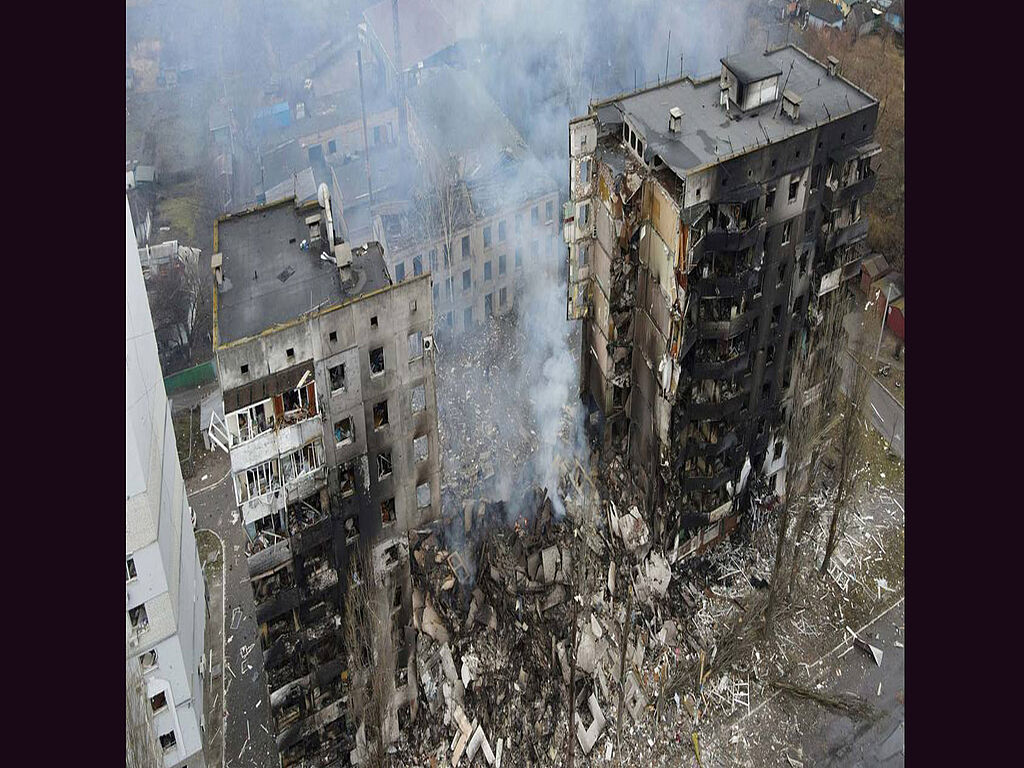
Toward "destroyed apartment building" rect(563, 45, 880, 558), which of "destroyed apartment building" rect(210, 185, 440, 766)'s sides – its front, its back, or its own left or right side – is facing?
left

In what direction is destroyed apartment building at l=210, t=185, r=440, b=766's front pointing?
toward the camera

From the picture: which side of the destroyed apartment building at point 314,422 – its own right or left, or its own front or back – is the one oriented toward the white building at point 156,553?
right

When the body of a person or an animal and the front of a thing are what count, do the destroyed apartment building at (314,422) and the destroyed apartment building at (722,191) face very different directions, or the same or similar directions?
same or similar directions

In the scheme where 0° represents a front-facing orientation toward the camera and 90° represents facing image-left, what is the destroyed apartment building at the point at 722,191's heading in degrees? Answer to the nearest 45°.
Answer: approximately 315°

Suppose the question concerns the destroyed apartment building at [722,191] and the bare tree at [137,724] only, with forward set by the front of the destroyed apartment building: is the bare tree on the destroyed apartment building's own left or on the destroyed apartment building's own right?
on the destroyed apartment building's own right

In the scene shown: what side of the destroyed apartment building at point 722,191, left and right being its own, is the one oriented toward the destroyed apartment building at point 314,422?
right

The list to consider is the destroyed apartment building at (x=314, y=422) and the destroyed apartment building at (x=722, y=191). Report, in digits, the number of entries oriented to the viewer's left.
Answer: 0

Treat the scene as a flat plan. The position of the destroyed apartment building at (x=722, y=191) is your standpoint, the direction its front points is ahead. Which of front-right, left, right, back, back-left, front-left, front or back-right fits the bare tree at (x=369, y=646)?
right
